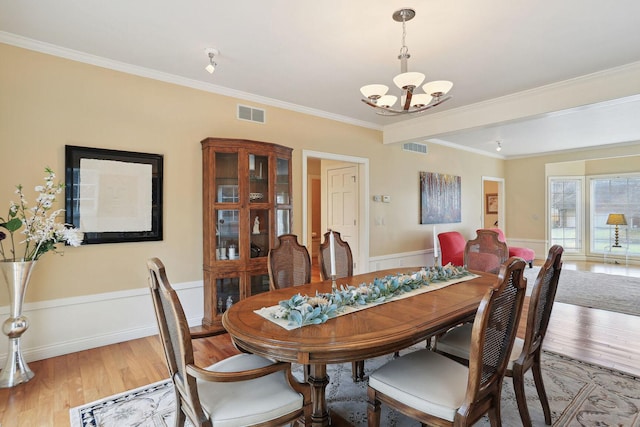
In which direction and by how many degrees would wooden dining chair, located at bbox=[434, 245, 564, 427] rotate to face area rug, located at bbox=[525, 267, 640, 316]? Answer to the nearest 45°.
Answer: approximately 45° to its right

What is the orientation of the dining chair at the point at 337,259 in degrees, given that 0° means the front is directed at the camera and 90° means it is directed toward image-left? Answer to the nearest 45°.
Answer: approximately 315°

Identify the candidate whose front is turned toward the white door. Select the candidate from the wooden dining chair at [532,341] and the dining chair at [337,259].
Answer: the wooden dining chair

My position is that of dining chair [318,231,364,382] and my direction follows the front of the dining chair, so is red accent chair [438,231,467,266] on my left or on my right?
on my left

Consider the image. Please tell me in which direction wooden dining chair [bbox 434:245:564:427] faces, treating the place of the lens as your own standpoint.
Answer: facing away from the viewer and to the left of the viewer

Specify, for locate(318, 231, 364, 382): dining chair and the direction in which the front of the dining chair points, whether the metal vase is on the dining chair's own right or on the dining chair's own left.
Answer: on the dining chair's own right

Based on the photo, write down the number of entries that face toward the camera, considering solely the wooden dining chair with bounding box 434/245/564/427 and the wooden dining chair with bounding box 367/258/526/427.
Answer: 0

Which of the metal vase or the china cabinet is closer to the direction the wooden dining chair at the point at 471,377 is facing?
the china cabinet

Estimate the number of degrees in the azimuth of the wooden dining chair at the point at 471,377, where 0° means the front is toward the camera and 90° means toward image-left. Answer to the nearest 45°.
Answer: approximately 135°
